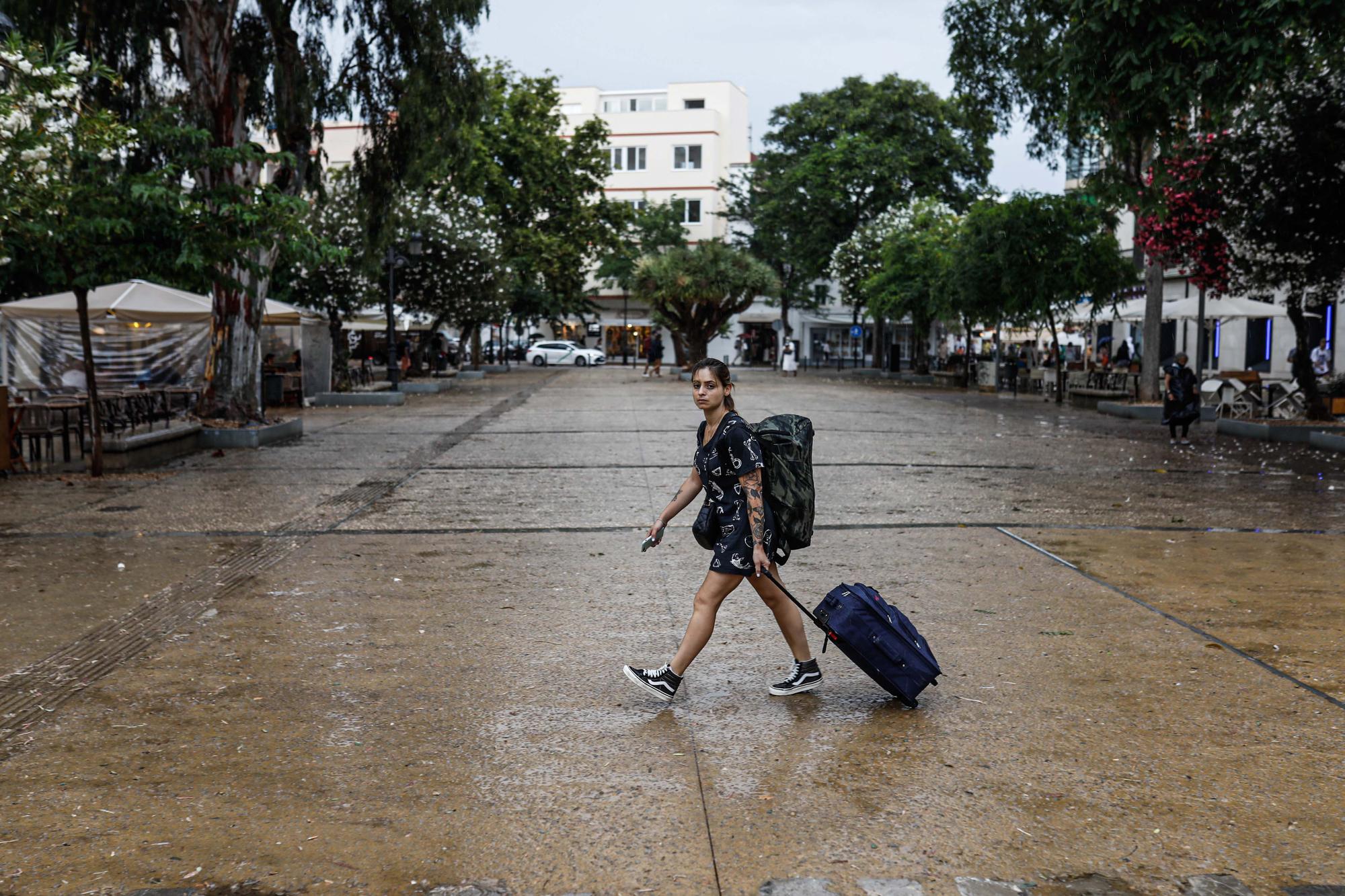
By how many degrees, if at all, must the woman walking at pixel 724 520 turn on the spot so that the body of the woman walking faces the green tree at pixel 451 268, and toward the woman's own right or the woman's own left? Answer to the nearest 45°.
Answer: approximately 90° to the woman's own right

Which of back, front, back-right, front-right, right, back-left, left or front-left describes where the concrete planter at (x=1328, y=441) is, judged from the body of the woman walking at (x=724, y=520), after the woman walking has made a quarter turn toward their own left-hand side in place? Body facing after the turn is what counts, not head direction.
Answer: back-left

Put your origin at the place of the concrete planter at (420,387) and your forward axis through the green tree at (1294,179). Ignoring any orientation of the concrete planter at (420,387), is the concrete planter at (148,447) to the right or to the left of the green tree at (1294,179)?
right

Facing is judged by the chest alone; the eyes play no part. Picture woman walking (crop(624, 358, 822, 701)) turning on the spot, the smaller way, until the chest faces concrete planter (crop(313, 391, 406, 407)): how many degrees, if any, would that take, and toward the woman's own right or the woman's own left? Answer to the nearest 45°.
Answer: approximately 90° to the woman's own right

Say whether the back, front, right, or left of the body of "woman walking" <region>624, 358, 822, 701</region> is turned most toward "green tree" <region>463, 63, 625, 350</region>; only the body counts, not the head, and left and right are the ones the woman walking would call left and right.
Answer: right

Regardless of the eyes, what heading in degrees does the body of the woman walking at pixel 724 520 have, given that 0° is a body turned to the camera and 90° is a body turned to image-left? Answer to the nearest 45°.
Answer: approximately 90°

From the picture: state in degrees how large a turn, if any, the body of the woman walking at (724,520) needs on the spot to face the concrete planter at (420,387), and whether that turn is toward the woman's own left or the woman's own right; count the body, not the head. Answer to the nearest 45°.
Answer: approximately 90° to the woman's own right

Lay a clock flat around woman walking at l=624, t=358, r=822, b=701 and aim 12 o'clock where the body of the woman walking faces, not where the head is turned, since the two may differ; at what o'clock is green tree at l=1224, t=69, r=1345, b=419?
The green tree is roughly at 4 o'clock from the woman walking.

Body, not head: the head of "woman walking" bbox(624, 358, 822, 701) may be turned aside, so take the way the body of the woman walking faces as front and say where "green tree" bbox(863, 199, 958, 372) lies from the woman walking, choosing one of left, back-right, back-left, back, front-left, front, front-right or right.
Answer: right

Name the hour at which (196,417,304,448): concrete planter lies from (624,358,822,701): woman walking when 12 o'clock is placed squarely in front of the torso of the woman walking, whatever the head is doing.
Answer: The concrete planter is roughly at 2 o'clock from the woman walking.

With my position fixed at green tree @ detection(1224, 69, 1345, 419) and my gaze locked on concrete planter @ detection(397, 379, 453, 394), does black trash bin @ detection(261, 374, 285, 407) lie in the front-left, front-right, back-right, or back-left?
front-left

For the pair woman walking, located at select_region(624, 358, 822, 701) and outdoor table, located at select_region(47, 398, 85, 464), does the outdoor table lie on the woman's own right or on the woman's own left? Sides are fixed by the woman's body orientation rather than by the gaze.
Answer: on the woman's own right

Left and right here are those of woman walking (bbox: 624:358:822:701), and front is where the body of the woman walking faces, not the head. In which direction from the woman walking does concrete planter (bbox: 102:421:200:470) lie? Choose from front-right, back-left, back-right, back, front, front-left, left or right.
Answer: front-right
